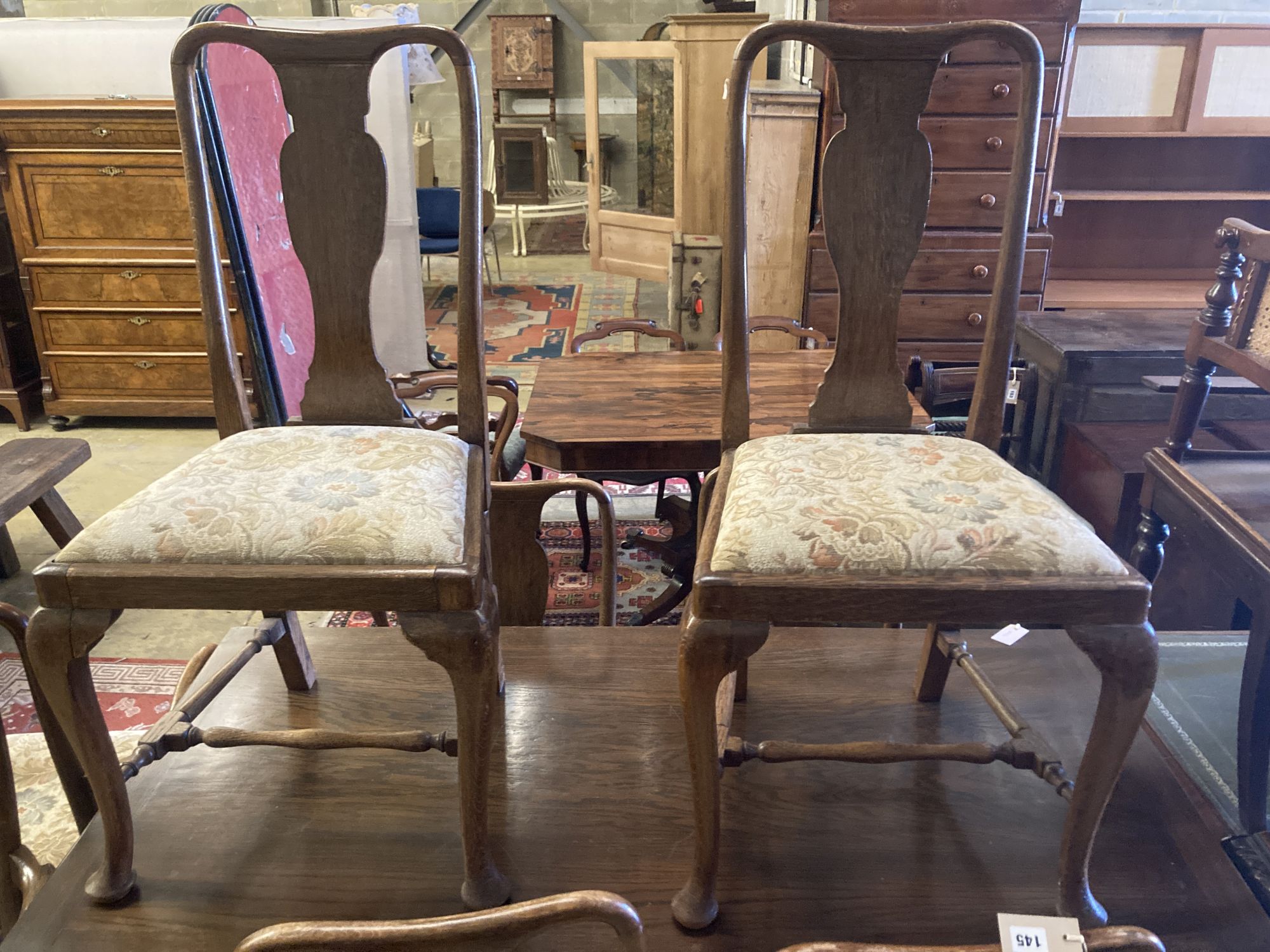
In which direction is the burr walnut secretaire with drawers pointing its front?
toward the camera

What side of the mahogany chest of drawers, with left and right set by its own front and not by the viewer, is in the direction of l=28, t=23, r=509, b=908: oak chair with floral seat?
front

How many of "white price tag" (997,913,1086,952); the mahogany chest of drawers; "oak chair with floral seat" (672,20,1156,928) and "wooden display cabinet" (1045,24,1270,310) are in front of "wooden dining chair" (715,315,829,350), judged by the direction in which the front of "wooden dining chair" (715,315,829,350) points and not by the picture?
2

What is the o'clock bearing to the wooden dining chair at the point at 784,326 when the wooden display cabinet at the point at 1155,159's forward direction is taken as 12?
The wooden dining chair is roughly at 1 o'clock from the wooden display cabinet.

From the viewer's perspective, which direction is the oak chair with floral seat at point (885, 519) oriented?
toward the camera

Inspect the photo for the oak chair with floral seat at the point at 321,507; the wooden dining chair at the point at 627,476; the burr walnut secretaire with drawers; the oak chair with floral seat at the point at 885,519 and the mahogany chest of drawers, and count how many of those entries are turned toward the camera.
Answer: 5

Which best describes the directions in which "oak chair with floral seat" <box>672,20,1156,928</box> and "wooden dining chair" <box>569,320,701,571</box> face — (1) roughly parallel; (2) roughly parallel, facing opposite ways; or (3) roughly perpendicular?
roughly parallel

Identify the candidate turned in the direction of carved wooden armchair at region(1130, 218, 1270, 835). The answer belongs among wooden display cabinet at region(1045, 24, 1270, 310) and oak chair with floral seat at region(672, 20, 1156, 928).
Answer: the wooden display cabinet

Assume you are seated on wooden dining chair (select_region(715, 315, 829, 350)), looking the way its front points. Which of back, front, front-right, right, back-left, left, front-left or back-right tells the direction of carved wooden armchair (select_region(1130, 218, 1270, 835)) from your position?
front-left

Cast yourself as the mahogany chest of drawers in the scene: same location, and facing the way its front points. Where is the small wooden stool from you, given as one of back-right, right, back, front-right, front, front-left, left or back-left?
front-right

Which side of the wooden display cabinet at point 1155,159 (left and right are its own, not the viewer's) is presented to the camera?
front

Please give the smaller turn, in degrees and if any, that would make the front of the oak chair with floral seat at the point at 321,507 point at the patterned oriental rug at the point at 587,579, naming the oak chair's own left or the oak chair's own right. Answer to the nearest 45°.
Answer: approximately 135° to the oak chair's own left

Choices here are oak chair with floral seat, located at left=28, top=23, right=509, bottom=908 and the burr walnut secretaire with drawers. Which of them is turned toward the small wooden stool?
the burr walnut secretaire with drawers
